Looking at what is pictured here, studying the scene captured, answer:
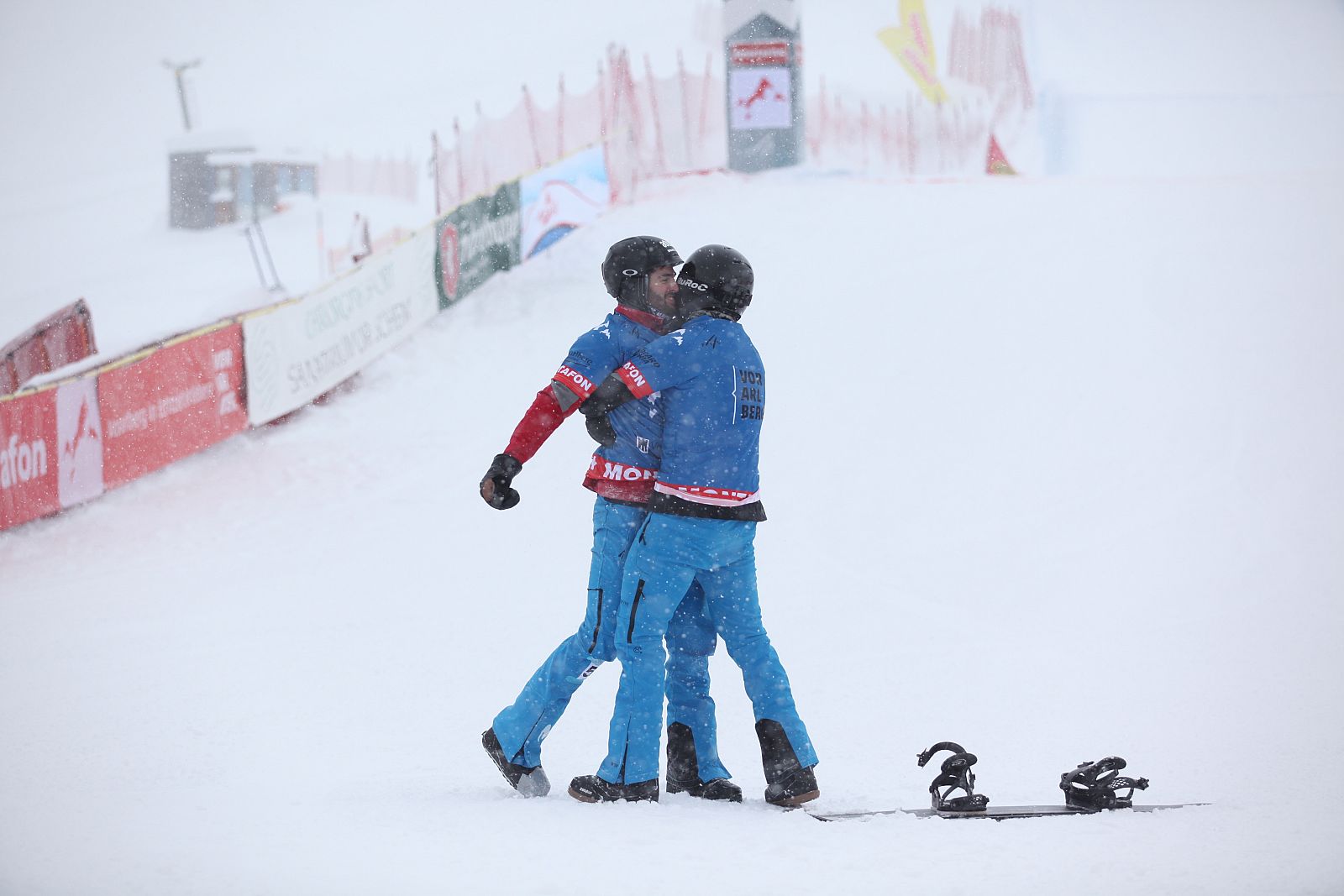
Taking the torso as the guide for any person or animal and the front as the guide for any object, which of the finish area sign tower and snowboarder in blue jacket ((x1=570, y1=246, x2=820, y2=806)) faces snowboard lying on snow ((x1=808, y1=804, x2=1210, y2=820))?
the finish area sign tower

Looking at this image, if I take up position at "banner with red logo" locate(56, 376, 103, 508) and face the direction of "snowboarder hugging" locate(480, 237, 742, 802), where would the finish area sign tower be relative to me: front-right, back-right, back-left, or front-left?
back-left

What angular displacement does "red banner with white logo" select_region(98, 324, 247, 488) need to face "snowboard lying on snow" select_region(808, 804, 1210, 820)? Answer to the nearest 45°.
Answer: approximately 45° to its right

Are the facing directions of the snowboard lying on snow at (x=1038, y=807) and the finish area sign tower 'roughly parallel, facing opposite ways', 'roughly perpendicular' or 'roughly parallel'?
roughly perpendicular

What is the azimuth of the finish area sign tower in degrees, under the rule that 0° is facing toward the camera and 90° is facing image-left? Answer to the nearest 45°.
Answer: approximately 0°

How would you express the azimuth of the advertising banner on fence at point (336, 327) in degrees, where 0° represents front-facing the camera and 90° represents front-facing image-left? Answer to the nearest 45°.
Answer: approximately 315°

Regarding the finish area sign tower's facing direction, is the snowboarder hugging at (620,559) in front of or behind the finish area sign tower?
in front

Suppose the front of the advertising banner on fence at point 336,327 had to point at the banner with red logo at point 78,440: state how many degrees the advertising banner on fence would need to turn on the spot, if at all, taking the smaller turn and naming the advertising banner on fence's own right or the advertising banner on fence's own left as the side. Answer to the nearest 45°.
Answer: approximately 90° to the advertising banner on fence's own right

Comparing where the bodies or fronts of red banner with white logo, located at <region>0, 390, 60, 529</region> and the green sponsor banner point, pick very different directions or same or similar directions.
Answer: same or similar directions

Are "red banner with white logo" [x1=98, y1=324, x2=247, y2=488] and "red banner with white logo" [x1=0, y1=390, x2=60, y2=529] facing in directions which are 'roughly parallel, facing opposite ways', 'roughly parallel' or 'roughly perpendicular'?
roughly parallel

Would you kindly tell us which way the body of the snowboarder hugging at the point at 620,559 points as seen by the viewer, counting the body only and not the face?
to the viewer's right

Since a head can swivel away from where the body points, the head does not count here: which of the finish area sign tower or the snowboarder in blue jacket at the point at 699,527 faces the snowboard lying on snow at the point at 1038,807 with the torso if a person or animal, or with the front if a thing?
the finish area sign tower

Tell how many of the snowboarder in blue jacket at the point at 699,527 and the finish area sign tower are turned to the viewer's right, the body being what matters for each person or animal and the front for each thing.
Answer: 0

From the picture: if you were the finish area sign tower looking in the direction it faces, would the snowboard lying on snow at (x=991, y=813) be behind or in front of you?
in front
